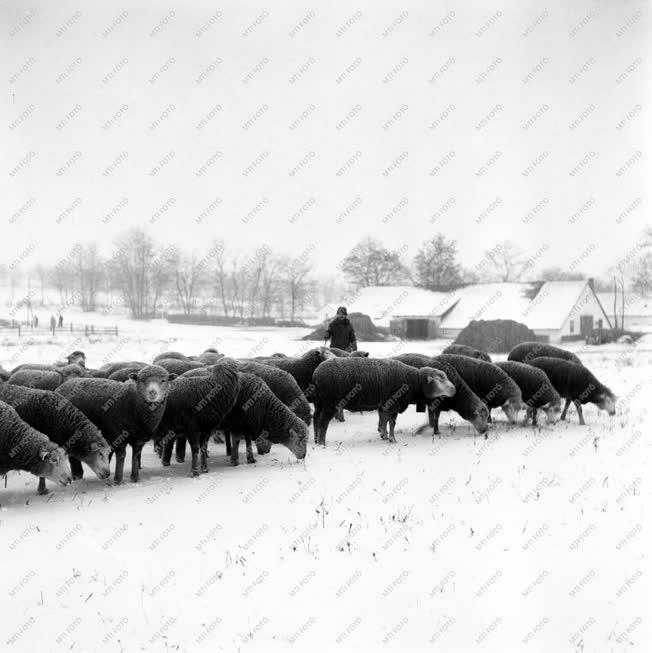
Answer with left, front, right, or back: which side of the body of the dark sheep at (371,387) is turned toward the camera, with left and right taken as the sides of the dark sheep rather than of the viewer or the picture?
right

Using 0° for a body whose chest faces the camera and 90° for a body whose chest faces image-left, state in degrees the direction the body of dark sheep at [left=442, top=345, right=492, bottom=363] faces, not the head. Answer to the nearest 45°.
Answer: approximately 270°

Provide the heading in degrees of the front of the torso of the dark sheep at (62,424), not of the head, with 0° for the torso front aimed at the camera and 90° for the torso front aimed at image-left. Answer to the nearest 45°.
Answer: approximately 270°

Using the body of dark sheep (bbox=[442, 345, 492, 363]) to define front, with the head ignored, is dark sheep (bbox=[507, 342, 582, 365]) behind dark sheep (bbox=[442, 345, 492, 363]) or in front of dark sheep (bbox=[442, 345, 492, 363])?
in front

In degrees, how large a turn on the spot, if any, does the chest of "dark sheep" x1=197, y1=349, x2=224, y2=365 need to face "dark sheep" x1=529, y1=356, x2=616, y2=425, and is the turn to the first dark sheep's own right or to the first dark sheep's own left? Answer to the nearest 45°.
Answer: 0° — it already faces it

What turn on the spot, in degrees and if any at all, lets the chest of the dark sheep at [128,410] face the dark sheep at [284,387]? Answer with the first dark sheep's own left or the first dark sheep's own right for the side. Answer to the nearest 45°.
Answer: approximately 90° to the first dark sheep's own left

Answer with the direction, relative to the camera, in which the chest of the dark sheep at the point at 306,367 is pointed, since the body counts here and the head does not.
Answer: to the viewer's right

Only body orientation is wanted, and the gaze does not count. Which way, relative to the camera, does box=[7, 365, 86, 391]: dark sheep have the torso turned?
to the viewer's right

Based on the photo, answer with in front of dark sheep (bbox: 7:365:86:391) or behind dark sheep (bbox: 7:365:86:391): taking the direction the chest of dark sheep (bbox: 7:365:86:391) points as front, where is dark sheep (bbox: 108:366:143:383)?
in front
